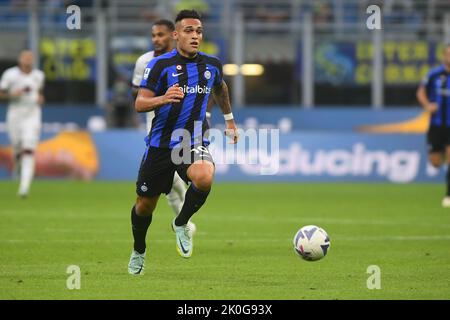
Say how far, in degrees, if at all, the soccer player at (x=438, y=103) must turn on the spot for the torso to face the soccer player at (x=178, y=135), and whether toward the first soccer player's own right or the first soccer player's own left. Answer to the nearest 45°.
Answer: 0° — they already face them

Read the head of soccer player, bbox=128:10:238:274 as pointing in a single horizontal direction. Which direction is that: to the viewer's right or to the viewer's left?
to the viewer's right

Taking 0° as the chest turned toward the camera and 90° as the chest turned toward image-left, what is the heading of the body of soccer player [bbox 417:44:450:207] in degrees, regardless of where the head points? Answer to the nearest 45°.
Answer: approximately 0°

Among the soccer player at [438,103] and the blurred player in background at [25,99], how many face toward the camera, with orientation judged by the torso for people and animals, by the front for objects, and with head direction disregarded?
2

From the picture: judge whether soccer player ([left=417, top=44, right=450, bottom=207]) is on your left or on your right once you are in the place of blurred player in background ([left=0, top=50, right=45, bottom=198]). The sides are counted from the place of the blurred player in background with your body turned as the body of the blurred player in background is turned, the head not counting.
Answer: on your left

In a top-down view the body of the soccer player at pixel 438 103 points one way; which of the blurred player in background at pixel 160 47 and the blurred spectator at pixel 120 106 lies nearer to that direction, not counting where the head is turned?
the blurred player in background

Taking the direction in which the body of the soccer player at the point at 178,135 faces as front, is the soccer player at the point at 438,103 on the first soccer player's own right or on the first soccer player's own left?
on the first soccer player's own left

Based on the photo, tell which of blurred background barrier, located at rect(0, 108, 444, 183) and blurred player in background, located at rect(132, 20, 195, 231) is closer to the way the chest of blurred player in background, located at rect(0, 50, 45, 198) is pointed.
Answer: the blurred player in background

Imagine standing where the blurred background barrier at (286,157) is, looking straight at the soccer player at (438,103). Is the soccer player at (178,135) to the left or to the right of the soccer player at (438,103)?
right
